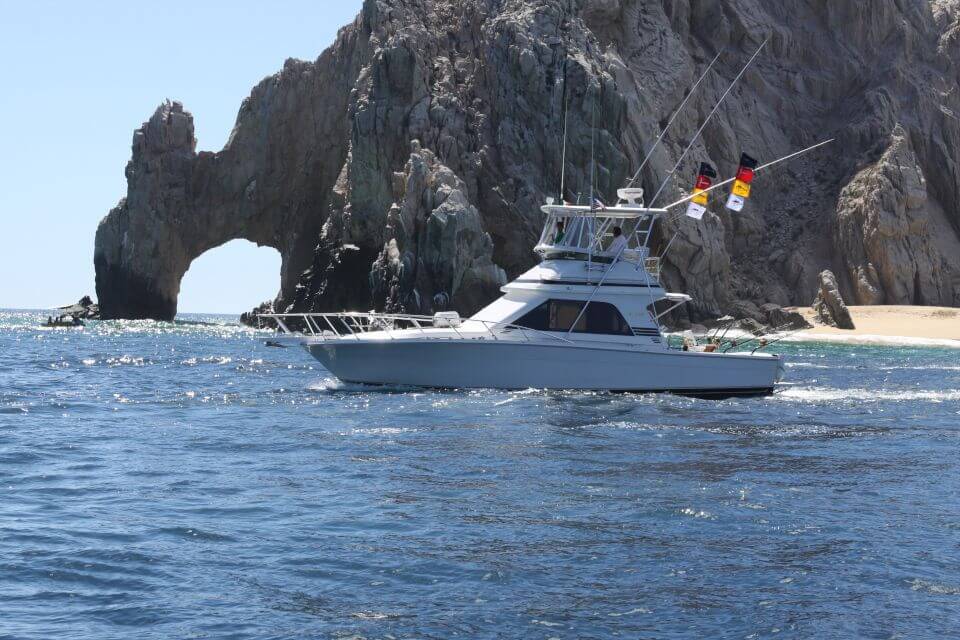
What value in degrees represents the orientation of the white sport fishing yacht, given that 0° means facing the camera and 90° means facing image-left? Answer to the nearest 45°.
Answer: approximately 90°
